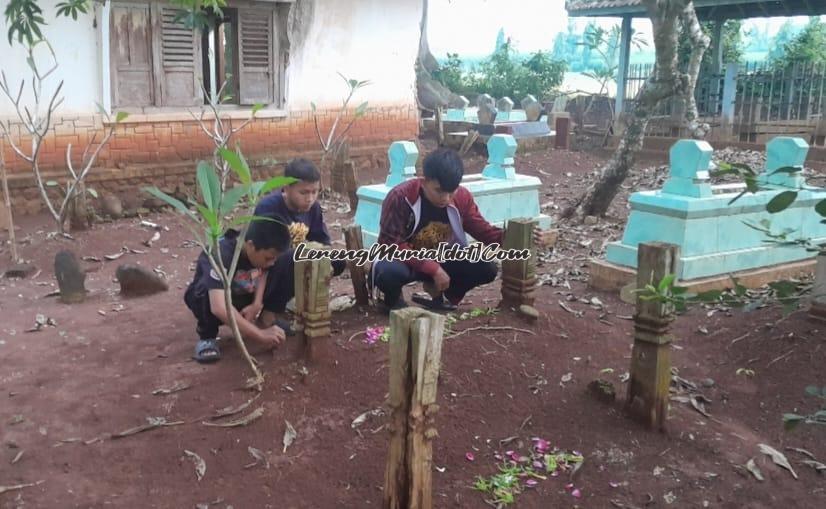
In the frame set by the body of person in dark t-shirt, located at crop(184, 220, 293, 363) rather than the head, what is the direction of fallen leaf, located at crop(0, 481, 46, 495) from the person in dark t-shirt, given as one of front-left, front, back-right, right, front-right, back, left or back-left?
right

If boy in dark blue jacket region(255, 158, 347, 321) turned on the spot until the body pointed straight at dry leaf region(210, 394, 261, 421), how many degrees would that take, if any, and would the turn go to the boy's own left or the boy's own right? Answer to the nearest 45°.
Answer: approximately 45° to the boy's own right

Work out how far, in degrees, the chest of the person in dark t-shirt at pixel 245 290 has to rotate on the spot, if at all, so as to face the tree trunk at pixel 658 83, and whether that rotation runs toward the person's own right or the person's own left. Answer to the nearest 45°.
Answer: approximately 90° to the person's own left

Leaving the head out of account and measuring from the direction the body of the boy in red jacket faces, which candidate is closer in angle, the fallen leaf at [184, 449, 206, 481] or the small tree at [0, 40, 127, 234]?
the fallen leaf

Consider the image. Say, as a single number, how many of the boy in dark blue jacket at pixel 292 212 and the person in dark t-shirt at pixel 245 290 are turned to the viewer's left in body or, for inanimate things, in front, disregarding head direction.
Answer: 0

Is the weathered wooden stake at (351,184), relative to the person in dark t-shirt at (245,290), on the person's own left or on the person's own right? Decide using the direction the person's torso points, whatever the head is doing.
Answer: on the person's own left

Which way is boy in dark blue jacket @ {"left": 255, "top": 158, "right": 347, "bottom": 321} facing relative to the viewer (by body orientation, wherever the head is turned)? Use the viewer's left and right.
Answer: facing the viewer and to the right of the viewer

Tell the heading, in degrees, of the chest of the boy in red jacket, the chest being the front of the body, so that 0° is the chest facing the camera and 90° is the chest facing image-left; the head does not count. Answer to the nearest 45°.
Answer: approximately 0°

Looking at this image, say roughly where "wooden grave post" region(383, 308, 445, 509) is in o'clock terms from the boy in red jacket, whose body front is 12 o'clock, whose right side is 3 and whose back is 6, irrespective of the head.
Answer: The wooden grave post is roughly at 12 o'clock from the boy in red jacket.

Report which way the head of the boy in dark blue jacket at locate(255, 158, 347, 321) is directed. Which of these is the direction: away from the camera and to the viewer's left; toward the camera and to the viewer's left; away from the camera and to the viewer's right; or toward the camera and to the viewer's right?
toward the camera and to the viewer's right

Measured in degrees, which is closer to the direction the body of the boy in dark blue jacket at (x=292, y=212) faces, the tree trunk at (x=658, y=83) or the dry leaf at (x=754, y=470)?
the dry leaf

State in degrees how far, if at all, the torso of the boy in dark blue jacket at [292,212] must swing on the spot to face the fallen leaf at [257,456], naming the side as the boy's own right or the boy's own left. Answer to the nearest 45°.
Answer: approximately 45° to the boy's own right

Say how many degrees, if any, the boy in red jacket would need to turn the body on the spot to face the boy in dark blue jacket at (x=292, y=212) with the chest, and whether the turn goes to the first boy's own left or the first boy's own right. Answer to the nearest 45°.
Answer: approximately 90° to the first boy's own right
